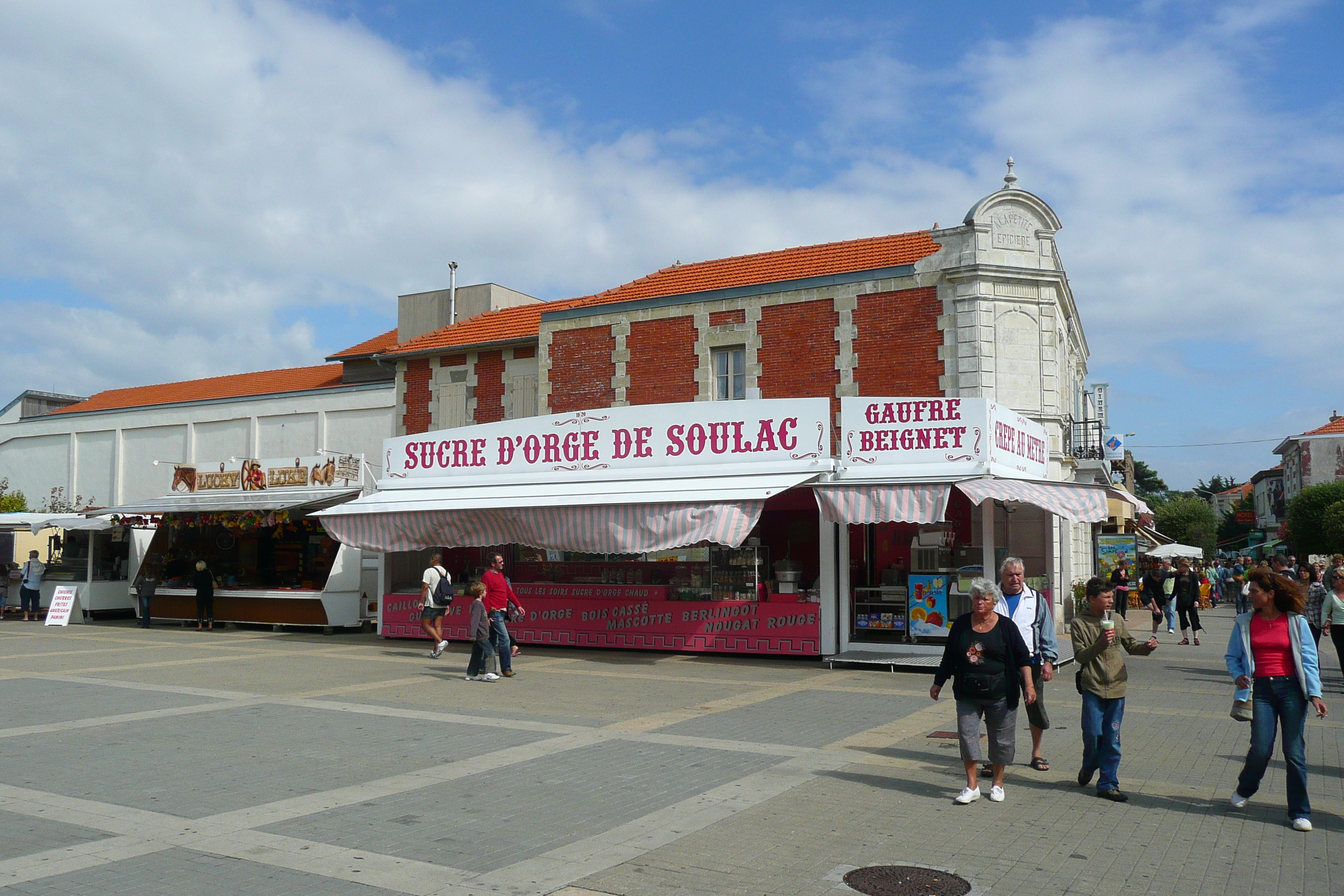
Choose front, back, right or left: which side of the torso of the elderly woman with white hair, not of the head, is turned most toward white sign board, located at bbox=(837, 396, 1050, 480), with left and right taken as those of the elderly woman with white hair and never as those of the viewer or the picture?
back

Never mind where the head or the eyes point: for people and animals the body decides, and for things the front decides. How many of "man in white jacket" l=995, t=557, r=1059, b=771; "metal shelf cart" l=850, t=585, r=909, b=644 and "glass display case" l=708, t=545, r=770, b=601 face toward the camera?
3

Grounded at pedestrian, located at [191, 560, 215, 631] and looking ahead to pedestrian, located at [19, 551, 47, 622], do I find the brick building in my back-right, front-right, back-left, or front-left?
back-right

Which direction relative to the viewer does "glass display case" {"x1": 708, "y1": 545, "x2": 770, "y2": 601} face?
toward the camera

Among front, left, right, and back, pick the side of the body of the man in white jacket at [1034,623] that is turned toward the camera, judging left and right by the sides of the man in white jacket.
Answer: front

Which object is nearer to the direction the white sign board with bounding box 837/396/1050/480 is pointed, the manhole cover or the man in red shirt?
the manhole cover

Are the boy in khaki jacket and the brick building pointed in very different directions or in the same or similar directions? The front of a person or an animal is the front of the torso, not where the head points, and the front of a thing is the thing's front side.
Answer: same or similar directions

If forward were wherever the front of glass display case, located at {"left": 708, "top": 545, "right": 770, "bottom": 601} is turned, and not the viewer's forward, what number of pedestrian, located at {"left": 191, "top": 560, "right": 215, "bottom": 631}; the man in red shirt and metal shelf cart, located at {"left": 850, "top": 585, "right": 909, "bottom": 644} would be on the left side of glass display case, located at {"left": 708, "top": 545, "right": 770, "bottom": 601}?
1

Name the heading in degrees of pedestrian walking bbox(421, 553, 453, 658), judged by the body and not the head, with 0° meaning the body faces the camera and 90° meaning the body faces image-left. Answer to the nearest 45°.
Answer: approximately 135°

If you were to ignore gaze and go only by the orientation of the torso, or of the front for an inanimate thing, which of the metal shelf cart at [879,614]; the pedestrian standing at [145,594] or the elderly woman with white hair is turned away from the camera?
the pedestrian standing

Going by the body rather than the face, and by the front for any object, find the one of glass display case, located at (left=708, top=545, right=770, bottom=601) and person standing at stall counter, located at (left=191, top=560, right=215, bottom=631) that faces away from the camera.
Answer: the person standing at stall counter
